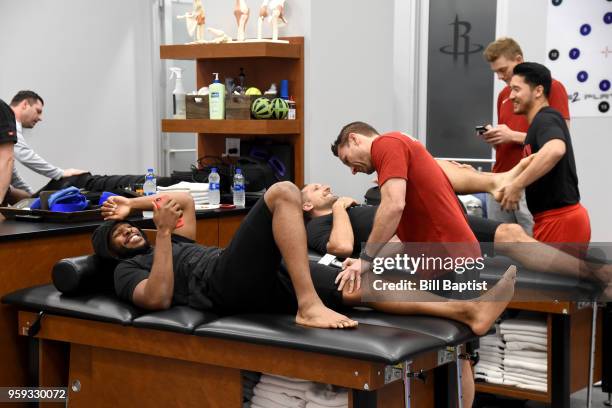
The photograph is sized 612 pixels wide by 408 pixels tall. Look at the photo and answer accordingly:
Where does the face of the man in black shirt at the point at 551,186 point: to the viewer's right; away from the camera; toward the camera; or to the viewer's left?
to the viewer's left

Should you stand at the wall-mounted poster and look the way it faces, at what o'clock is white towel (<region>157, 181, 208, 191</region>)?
The white towel is roughly at 2 o'clock from the wall-mounted poster.

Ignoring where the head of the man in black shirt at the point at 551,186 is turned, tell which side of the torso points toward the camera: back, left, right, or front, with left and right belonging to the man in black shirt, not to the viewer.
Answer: left

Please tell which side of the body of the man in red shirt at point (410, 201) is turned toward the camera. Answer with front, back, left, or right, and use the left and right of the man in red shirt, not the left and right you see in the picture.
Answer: left

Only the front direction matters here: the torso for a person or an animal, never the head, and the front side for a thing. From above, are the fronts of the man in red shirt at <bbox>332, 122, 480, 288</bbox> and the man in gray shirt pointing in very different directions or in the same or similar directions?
very different directions

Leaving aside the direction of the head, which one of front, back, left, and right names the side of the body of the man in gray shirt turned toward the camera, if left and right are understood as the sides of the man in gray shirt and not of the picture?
right

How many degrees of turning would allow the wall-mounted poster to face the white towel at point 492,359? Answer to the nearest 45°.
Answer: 0° — it already faces it

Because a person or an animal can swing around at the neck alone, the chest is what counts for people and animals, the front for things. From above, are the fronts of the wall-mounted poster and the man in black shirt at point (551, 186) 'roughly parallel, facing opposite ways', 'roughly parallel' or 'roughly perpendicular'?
roughly perpendicular

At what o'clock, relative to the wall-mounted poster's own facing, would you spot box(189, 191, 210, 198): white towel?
The white towel is roughly at 2 o'clock from the wall-mounted poster.

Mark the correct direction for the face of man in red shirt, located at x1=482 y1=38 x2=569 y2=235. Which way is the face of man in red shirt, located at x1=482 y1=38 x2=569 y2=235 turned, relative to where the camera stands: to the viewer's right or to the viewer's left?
to the viewer's left
